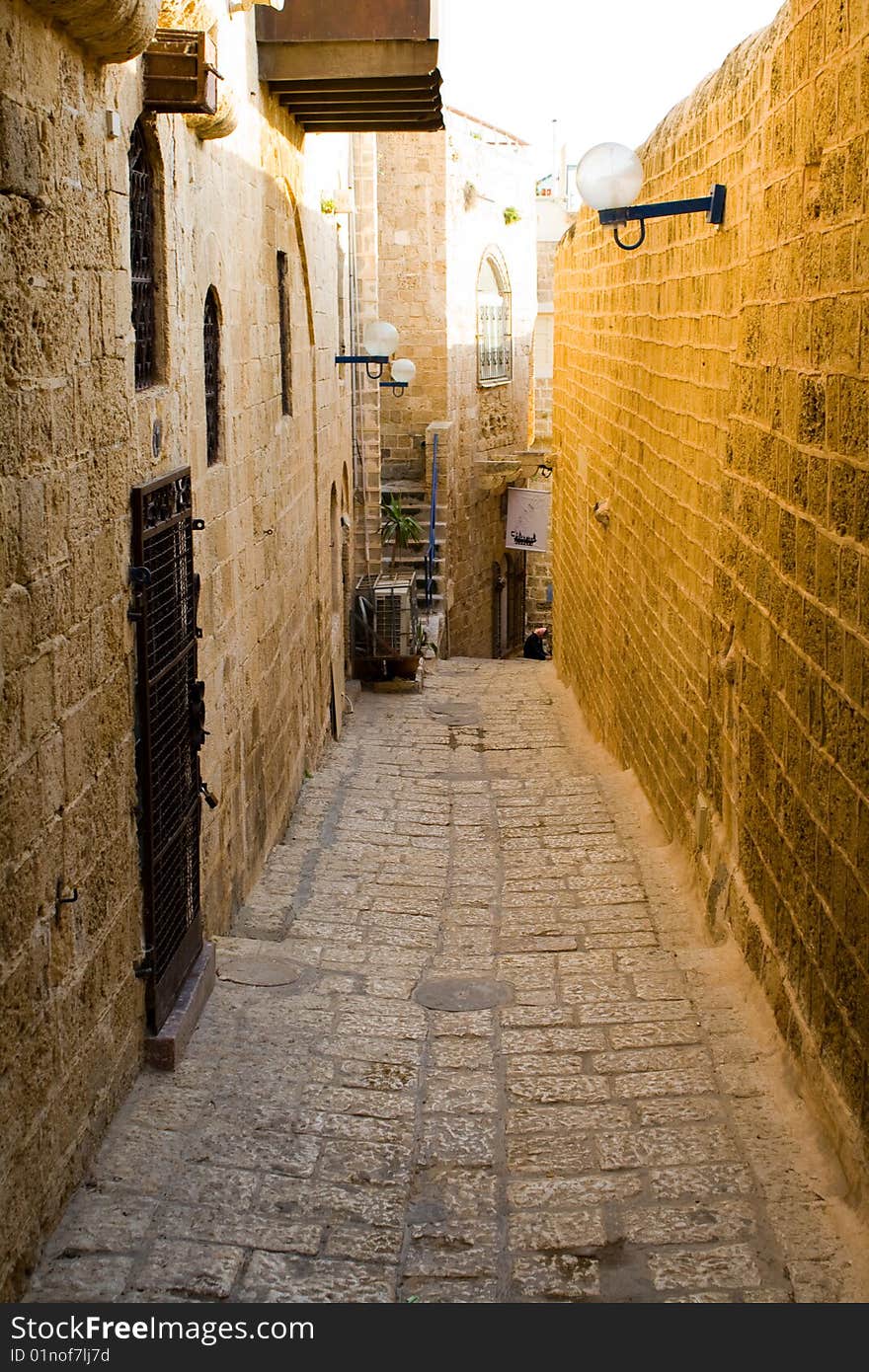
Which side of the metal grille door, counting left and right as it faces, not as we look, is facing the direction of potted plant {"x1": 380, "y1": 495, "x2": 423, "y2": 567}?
left

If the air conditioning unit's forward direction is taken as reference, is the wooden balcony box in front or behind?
in front

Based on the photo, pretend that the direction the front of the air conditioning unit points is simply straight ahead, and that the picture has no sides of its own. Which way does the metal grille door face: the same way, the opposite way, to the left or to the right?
to the left

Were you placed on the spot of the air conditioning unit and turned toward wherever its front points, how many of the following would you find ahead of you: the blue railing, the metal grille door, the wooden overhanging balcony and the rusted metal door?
2

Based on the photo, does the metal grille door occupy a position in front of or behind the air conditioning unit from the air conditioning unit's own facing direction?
in front

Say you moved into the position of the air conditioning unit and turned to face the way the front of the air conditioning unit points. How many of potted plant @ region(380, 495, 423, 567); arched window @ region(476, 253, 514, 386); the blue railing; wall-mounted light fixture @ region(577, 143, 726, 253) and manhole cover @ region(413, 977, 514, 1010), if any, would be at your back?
3

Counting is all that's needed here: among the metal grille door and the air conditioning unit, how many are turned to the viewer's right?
1

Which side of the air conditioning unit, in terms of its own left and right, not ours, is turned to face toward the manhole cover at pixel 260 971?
front

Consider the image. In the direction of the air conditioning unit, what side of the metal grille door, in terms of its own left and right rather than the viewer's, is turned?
left

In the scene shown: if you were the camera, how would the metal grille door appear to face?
facing to the right of the viewer

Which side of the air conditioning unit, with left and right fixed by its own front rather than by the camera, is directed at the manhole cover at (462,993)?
front

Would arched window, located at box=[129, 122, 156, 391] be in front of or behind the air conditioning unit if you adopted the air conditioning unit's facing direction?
in front
